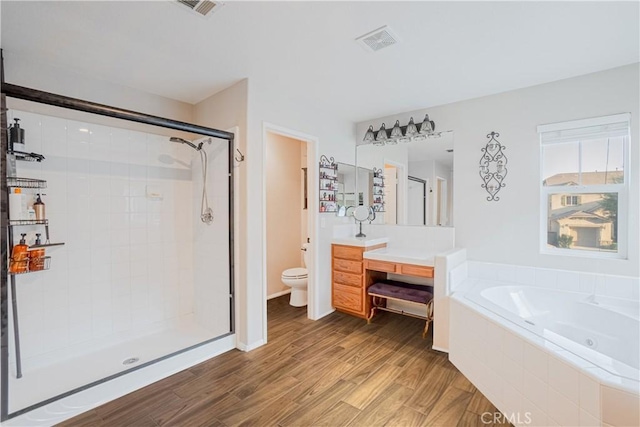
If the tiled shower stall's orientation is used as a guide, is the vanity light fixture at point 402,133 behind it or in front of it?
in front

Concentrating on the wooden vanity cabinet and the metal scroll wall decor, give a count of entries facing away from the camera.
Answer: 0

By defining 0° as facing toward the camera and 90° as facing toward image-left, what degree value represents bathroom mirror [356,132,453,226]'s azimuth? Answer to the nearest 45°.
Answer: approximately 45°

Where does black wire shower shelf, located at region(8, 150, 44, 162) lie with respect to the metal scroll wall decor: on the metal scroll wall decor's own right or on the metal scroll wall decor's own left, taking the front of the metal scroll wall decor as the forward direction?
on the metal scroll wall decor's own right

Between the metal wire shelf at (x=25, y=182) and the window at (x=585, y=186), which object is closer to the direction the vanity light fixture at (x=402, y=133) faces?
the metal wire shelf

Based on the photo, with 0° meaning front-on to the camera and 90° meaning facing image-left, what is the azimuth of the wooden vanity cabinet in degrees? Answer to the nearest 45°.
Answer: approximately 45°

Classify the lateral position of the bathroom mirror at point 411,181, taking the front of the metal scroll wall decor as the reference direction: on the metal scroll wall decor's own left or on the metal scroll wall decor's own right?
on the metal scroll wall decor's own right

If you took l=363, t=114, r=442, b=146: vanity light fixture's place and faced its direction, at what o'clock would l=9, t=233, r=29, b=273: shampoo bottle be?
The shampoo bottle is roughly at 12 o'clock from the vanity light fixture.

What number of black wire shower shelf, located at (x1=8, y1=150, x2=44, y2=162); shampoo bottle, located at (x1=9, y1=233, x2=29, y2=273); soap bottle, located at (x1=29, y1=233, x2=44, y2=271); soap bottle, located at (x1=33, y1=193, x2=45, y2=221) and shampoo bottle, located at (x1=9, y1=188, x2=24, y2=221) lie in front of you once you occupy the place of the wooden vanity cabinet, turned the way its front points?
5

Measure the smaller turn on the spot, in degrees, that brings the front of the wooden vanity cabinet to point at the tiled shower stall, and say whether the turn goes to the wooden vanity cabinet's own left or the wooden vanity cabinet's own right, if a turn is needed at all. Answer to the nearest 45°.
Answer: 0° — it already faces it

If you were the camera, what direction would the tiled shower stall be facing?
facing the viewer and to the right of the viewer
